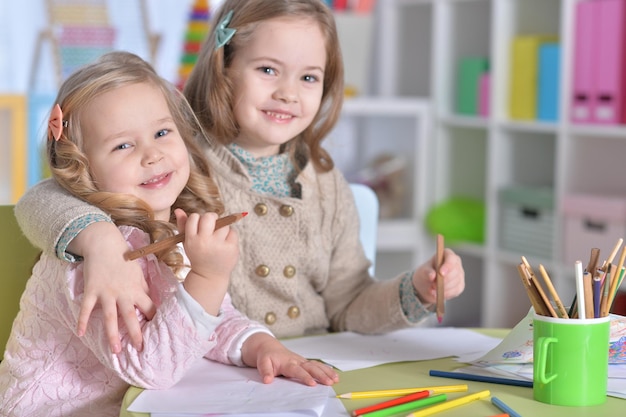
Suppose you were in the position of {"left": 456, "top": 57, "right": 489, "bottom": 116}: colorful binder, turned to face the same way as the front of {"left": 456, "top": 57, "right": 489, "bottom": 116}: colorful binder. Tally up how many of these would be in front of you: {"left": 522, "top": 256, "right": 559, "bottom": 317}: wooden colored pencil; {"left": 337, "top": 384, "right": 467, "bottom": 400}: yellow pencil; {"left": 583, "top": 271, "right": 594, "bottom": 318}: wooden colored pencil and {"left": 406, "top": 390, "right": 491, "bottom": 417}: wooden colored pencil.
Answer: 4

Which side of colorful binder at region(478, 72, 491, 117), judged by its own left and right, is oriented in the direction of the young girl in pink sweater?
front

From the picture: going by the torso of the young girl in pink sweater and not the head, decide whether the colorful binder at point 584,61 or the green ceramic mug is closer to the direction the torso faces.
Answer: the green ceramic mug

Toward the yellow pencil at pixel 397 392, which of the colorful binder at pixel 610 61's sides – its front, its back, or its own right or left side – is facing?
front

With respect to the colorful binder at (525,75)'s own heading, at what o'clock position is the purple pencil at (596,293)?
The purple pencil is roughly at 12 o'clock from the colorful binder.

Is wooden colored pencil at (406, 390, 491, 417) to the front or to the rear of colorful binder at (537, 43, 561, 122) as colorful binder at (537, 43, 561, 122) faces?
to the front

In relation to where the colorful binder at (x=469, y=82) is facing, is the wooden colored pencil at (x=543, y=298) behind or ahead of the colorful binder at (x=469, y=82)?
ahead

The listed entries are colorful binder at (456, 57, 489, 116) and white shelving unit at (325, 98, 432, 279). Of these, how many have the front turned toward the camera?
2

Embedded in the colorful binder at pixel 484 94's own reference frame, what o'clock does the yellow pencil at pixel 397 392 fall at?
The yellow pencil is roughly at 12 o'clock from the colorful binder.

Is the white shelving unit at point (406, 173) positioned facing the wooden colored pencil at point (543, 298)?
yes

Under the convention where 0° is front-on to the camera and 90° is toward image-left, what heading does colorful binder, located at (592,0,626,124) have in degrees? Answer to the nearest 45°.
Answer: approximately 0°
